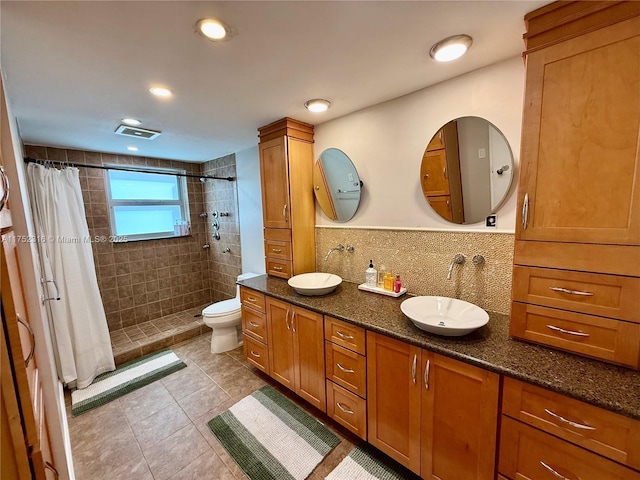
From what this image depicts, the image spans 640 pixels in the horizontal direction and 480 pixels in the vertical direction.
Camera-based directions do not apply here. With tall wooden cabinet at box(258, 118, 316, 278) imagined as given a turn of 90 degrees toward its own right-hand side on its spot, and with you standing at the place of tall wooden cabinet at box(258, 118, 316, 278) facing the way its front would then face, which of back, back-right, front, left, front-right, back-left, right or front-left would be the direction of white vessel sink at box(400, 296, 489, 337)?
back

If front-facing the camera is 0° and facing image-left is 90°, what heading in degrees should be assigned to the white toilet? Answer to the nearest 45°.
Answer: approximately 45°

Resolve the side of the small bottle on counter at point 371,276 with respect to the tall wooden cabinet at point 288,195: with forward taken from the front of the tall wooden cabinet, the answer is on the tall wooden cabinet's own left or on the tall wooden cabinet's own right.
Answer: on the tall wooden cabinet's own left

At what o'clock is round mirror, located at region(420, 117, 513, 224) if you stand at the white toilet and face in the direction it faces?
The round mirror is roughly at 9 o'clock from the white toilet.

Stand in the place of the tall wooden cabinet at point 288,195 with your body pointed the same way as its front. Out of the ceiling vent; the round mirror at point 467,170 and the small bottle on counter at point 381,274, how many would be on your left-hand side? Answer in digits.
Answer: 2

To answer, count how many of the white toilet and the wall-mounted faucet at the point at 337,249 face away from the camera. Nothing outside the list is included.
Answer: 0

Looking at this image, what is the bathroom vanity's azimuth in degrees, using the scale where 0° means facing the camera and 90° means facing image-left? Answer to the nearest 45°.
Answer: approximately 45°
